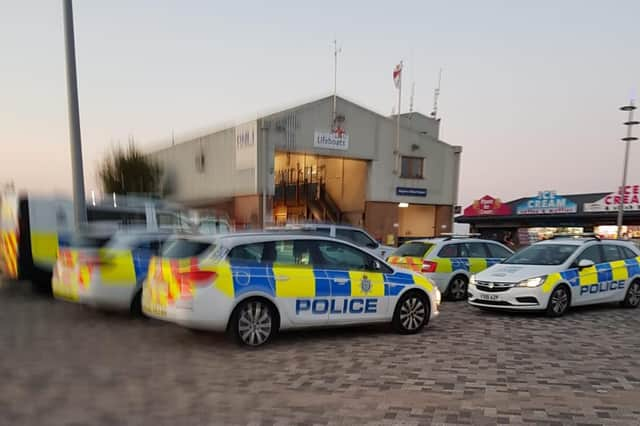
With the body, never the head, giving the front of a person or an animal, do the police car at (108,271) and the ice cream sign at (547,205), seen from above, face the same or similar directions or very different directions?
very different directions

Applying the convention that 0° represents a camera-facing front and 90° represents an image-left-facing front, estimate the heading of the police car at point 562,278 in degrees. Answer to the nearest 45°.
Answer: approximately 45°

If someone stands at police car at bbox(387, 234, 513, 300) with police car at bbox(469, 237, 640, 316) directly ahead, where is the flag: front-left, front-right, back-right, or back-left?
back-left

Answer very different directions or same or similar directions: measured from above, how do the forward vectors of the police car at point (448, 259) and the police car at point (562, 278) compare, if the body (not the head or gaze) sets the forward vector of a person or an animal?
very different directions

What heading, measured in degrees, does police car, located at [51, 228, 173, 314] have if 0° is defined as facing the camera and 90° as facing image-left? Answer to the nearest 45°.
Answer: approximately 225°

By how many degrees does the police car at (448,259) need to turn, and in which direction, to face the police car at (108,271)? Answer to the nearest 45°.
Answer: approximately 180°

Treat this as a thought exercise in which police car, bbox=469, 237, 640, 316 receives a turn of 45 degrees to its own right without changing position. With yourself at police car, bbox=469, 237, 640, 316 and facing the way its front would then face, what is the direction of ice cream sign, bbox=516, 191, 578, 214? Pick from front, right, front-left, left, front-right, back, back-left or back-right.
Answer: right

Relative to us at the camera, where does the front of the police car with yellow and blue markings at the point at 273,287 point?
facing away from the viewer and to the right of the viewer

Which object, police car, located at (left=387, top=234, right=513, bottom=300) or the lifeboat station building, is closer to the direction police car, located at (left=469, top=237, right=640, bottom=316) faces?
the police car

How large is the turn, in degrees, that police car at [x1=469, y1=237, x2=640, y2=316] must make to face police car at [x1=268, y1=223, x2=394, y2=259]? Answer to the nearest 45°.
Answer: approximately 45° to its right
